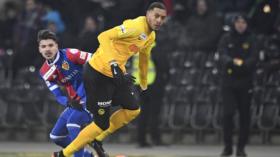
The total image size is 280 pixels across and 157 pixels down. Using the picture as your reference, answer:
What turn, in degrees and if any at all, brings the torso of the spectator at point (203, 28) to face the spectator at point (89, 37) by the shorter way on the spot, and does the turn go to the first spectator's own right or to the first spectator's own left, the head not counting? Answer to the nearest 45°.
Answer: approximately 90° to the first spectator's own right

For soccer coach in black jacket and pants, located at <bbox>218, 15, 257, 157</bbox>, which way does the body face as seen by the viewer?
toward the camera

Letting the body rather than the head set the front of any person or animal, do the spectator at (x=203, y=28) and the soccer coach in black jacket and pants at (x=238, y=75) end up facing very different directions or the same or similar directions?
same or similar directions

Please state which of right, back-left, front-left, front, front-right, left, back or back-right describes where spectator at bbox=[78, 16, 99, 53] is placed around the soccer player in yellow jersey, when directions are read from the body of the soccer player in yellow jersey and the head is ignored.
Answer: back-left

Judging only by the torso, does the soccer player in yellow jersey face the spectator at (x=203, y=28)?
no

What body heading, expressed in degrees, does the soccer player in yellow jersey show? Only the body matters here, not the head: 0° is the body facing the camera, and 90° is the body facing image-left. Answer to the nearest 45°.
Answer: approximately 315°

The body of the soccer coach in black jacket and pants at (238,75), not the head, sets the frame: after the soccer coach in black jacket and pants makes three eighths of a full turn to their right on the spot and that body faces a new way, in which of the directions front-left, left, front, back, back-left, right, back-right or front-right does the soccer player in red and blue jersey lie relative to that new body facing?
left

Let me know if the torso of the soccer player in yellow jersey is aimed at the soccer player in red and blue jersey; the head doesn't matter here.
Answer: no

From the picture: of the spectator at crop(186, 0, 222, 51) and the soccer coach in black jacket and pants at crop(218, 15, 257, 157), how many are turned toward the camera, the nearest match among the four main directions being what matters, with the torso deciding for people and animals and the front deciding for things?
2

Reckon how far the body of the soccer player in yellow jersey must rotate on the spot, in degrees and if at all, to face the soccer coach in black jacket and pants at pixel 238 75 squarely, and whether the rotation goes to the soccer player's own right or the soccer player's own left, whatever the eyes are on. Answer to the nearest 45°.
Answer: approximately 90° to the soccer player's own left
